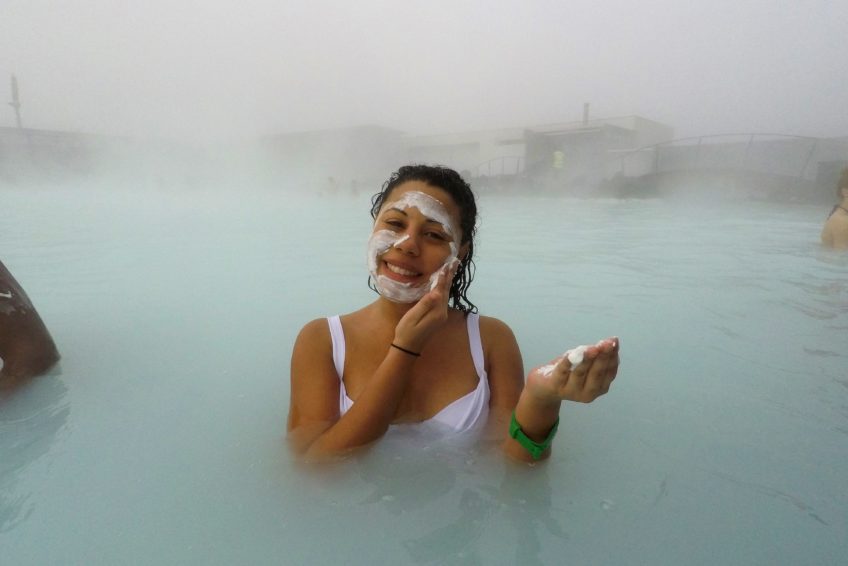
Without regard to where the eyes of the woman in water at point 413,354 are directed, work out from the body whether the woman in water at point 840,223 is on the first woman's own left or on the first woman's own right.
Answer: on the first woman's own left

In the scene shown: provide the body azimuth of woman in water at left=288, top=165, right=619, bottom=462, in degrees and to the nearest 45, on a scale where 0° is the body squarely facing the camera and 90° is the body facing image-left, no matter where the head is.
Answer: approximately 0°
